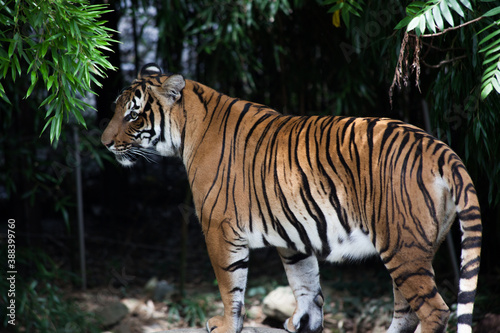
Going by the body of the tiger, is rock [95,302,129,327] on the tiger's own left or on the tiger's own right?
on the tiger's own right

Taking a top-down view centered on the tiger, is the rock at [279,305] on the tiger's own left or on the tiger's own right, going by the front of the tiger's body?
on the tiger's own right

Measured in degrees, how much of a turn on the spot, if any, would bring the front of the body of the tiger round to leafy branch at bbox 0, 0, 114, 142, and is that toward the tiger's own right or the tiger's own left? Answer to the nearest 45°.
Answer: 0° — it already faces it

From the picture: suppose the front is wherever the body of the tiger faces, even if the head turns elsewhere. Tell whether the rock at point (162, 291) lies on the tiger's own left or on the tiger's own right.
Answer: on the tiger's own right

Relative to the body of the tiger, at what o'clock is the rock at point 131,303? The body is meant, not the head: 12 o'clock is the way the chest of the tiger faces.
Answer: The rock is roughly at 2 o'clock from the tiger.

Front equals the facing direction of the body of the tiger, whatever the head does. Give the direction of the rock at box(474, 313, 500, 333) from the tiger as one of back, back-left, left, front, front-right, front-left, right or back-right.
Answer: back-right

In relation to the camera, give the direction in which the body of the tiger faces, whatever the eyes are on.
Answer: to the viewer's left
